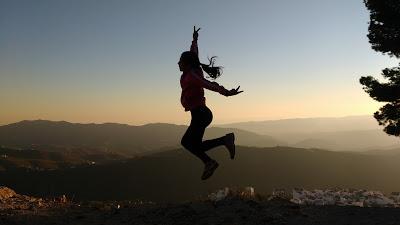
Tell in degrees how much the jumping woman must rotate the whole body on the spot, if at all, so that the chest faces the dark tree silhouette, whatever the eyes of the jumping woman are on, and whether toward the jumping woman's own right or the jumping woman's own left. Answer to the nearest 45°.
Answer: approximately 135° to the jumping woman's own right

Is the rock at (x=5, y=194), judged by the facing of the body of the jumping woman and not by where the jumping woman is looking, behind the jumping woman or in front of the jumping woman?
in front

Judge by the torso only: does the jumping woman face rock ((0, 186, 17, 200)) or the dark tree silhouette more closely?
the rock

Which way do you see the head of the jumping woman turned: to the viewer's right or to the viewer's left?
to the viewer's left

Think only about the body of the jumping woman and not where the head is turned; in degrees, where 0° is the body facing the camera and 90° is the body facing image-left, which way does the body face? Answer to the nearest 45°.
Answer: approximately 90°
